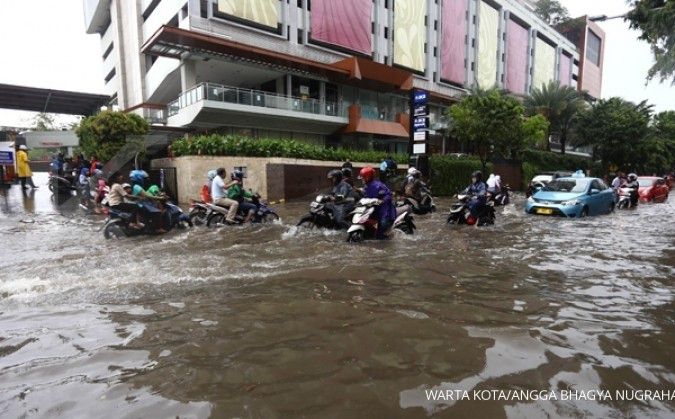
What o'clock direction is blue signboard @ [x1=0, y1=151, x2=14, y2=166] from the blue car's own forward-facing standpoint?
The blue signboard is roughly at 1 o'clock from the blue car.

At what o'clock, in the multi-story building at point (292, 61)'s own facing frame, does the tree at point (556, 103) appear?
The tree is roughly at 10 o'clock from the multi-story building.

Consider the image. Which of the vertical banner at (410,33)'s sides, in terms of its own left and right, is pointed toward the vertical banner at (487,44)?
left

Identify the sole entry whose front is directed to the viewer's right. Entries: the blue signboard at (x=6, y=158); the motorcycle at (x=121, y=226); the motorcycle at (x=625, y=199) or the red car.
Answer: the motorcycle at (x=121, y=226)

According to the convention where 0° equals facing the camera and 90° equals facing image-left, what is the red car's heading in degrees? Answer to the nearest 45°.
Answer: approximately 45°

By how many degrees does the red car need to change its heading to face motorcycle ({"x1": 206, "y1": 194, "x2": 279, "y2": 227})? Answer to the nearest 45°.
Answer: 0° — it already faces it

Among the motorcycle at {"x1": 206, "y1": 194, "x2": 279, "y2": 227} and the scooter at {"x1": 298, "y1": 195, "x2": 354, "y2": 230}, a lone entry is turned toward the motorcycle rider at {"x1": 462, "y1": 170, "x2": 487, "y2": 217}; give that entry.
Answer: the motorcycle
